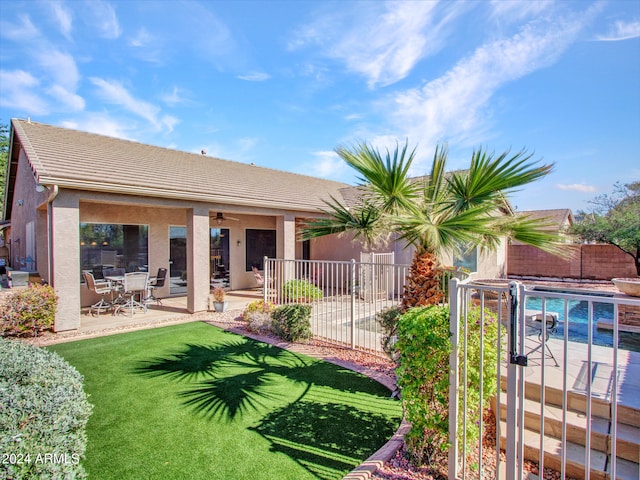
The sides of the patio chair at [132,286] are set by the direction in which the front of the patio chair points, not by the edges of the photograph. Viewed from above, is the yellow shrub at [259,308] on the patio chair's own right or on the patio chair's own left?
on the patio chair's own right

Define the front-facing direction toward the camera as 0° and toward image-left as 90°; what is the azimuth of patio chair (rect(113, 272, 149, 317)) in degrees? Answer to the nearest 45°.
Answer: approximately 180°

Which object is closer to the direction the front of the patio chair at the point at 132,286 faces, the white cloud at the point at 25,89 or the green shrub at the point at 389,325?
the white cloud

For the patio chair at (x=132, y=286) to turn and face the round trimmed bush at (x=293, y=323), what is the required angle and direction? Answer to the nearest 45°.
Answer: approximately 135° to its right

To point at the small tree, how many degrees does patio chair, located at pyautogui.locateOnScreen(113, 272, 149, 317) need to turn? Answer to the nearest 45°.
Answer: approximately 90° to its right

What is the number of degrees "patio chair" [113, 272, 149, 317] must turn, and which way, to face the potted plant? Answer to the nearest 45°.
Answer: approximately 90° to its right

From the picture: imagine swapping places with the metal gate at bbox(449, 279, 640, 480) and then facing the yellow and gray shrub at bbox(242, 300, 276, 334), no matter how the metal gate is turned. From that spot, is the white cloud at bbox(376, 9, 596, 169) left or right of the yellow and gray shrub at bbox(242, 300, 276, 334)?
right

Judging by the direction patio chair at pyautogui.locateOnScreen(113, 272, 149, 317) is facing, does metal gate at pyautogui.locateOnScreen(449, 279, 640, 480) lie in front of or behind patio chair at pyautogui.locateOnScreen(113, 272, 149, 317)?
behind
